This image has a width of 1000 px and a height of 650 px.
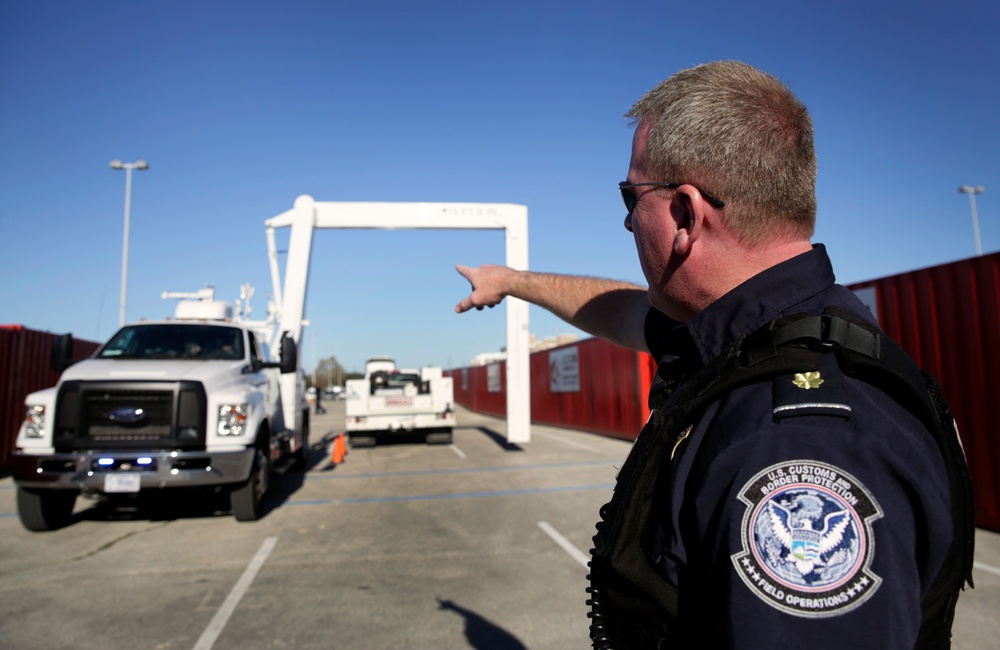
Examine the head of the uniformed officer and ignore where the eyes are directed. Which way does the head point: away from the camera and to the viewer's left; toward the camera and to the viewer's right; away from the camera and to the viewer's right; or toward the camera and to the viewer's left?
away from the camera and to the viewer's left

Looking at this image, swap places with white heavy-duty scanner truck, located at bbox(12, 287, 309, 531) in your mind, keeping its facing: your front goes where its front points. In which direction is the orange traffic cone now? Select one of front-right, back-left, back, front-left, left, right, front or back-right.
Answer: back-left

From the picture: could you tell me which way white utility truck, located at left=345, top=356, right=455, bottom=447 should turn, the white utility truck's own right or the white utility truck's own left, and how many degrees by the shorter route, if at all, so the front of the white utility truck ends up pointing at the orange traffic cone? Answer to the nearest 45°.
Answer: approximately 135° to the white utility truck's own left

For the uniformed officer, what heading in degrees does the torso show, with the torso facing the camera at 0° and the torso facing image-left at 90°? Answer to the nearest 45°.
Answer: approximately 90°

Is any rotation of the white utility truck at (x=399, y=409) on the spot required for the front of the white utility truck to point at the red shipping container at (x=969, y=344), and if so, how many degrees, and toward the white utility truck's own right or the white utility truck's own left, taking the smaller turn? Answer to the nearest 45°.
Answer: approximately 135° to the white utility truck's own right

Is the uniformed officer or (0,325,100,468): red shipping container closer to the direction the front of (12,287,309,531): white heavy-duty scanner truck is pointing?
the uniformed officer

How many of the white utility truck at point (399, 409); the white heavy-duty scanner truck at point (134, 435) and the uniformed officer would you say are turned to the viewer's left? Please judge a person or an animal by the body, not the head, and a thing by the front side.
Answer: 1

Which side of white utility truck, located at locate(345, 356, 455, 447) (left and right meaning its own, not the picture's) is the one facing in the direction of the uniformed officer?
back

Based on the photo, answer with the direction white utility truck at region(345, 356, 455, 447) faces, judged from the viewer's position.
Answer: facing away from the viewer

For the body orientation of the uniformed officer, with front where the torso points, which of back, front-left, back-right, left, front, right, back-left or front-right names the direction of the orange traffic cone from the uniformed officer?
front-right

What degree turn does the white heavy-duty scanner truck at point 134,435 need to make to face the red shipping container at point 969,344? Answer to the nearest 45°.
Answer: approximately 45° to its left

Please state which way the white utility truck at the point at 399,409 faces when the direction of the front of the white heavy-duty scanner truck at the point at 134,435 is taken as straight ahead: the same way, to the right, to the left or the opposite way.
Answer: the opposite way

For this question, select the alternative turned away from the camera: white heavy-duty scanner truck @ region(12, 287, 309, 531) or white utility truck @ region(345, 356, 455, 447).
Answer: the white utility truck

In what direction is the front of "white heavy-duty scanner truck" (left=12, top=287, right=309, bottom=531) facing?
toward the camera
